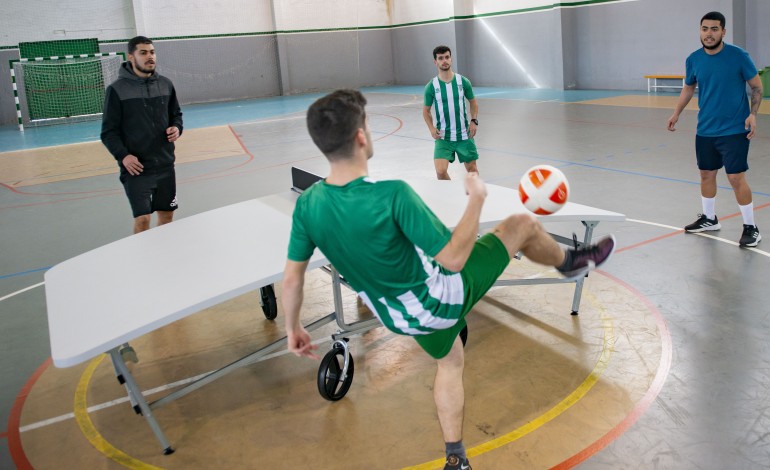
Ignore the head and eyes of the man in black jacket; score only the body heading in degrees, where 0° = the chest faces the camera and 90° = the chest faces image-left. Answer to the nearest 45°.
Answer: approximately 315°

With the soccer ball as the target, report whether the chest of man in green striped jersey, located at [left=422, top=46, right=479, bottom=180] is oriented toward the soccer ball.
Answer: yes

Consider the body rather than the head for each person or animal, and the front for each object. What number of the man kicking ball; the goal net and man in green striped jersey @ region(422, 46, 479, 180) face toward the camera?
2

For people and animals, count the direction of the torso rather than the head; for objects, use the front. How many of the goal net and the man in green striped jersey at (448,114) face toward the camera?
2

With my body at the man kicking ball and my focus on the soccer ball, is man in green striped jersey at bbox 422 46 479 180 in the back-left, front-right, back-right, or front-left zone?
front-left

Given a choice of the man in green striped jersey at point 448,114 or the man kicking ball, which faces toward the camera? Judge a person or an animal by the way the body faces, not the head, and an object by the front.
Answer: the man in green striped jersey

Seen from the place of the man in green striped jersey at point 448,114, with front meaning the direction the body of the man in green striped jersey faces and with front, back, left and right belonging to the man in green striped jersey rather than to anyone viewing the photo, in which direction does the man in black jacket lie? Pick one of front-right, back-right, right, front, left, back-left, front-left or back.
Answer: front-right

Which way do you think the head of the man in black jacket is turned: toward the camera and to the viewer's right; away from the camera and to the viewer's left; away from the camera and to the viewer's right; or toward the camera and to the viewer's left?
toward the camera and to the viewer's right

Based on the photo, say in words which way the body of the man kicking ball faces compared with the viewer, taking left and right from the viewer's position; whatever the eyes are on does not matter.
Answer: facing away from the viewer and to the right of the viewer

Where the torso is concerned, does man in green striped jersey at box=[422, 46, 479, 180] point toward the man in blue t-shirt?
no

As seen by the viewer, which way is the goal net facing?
toward the camera

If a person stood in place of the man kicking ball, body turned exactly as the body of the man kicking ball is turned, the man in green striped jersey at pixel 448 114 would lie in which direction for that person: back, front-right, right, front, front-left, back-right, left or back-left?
front-left

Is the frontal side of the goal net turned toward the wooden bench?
no

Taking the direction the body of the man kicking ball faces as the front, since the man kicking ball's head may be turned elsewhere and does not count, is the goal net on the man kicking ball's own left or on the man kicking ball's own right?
on the man kicking ball's own left

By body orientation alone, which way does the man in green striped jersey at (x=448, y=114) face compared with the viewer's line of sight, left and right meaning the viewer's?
facing the viewer

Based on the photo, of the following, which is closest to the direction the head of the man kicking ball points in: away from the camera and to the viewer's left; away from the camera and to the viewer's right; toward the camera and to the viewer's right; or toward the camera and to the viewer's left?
away from the camera and to the viewer's right
